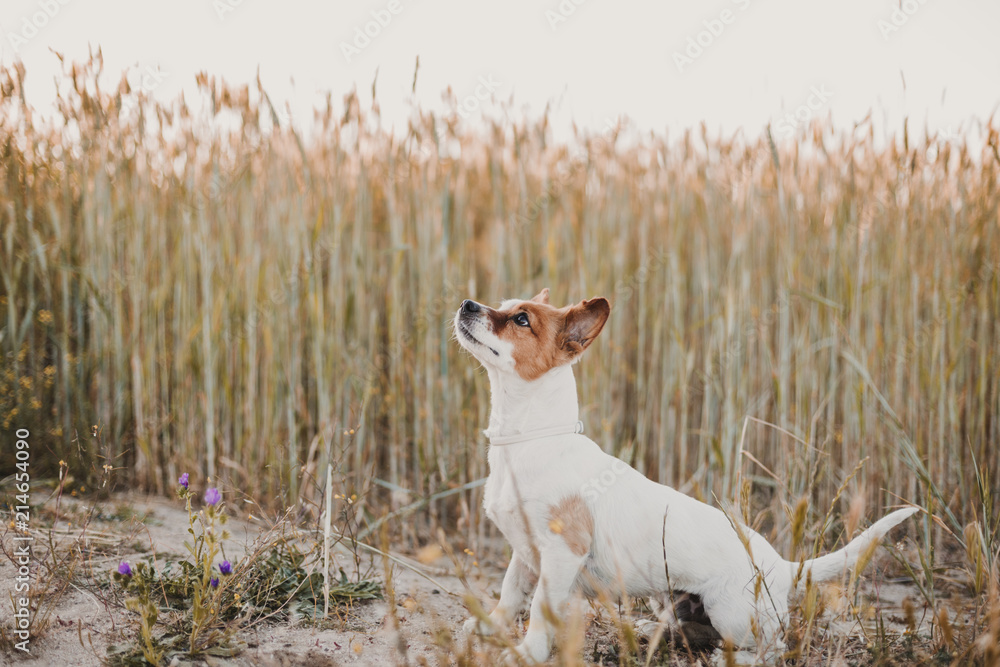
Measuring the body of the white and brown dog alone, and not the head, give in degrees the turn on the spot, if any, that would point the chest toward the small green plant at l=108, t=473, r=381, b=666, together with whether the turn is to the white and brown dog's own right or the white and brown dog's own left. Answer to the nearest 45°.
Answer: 0° — it already faces it

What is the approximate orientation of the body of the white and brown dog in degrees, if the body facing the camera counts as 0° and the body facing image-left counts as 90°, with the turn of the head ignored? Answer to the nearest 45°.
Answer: approximately 90°
